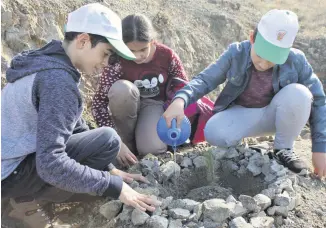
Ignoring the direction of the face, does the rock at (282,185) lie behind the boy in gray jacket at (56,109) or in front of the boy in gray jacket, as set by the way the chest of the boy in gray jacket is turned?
in front

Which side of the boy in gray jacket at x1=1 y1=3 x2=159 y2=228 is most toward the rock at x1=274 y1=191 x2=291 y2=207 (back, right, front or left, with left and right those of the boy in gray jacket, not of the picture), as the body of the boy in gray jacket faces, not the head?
front

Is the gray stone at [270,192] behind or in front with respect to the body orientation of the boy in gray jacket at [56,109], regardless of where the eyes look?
in front

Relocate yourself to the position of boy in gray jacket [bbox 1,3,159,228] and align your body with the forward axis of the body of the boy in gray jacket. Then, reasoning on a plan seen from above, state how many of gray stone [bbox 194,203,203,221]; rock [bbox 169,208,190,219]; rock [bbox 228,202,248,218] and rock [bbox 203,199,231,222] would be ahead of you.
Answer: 4

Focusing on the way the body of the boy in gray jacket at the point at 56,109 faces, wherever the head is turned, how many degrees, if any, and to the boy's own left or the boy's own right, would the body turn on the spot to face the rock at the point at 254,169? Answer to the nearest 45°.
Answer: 0° — they already face it

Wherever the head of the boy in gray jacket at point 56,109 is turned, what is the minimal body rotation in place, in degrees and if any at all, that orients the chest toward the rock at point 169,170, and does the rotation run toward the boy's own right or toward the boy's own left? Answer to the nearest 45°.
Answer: approximately 45° to the boy's own left

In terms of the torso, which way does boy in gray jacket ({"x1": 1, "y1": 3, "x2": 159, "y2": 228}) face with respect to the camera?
to the viewer's right

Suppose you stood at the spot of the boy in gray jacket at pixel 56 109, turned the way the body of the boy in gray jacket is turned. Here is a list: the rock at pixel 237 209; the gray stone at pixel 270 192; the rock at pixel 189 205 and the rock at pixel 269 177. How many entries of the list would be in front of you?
4

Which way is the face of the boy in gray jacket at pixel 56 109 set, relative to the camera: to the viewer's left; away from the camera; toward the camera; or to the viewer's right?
to the viewer's right

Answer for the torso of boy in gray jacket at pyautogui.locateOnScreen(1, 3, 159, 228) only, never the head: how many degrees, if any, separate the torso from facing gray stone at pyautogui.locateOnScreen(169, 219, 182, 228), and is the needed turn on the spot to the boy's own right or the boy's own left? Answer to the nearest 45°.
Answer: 0° — they already face it
